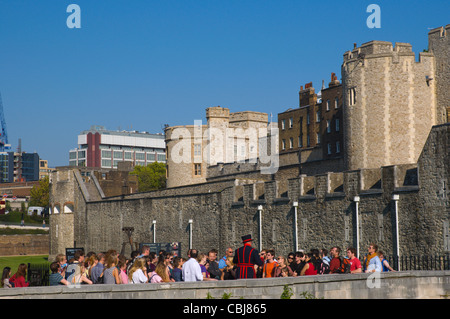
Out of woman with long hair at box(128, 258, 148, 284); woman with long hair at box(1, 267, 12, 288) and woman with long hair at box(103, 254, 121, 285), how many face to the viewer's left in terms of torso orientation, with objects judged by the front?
0

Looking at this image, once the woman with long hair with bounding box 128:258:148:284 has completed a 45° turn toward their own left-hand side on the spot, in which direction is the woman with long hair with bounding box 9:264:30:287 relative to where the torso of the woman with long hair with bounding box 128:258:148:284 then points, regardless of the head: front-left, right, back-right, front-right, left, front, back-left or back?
left

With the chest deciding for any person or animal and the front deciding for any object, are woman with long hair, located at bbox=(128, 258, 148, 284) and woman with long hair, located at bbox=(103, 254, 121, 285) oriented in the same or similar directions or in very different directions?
same or similar directions

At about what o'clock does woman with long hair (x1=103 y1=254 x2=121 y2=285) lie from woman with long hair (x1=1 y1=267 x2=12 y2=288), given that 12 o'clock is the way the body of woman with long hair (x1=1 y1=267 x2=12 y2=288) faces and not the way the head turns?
woman with long hair (x1=103 y1=254 x2=121 y2=285) is roughly at 1 o'clock from woman with long hair (x1=1 y1=267 x2=12 y2=288).

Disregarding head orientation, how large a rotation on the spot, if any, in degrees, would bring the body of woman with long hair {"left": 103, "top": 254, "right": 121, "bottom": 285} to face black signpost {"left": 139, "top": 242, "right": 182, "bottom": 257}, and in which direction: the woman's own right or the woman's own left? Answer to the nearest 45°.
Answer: approximately 45° to the woman's own left

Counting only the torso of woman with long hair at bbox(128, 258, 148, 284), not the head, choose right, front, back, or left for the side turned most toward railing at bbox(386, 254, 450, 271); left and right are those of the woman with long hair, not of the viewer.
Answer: front

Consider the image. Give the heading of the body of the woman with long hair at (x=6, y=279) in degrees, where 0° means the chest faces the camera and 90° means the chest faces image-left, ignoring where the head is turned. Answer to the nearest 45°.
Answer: approximately 270°

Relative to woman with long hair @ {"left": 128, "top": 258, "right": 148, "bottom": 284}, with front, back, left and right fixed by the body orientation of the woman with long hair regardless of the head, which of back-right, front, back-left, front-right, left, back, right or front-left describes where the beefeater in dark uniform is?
front-right

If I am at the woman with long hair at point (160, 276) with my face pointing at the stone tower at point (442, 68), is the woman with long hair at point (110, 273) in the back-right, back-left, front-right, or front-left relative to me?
back-left

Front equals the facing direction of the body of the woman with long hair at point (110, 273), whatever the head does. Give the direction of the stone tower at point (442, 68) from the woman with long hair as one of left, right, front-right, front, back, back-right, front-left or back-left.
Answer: front

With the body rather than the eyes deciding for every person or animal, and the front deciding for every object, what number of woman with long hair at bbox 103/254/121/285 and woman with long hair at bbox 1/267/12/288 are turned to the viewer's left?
0

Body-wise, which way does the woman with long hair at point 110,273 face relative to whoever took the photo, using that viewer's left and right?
facing away from the viewer and to the right of the viewer

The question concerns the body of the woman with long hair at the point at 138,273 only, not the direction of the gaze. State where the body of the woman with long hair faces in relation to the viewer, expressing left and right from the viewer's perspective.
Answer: facing away from the viewer and to the right of the viewer

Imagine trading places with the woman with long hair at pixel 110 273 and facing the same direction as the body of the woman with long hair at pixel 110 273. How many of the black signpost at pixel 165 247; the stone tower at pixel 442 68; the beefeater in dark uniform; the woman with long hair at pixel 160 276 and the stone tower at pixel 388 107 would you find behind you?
0
